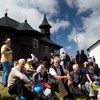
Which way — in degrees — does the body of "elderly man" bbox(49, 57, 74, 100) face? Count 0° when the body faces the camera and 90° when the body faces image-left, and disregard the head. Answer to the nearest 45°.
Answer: approximately 315°

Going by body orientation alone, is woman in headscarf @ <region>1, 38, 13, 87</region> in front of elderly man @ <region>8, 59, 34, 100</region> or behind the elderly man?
behind

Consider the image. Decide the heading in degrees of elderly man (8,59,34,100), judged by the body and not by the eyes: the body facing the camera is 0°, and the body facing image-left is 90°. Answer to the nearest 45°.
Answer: approximately 315°

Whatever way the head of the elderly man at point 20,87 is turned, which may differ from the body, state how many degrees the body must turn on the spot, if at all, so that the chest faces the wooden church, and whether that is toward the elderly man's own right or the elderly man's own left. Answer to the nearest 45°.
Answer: approximately 135° to the elderly man's own left

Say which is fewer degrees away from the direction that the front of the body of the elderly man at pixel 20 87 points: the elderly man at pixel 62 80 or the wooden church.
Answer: the elderly man

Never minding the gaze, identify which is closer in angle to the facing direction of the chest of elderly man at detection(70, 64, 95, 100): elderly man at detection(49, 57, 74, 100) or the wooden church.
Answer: the elderly man

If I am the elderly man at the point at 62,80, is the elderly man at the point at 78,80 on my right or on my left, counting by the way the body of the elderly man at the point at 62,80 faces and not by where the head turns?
on my left
